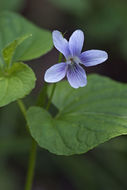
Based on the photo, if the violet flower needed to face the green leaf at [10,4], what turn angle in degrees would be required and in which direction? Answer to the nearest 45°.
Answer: approximately 180°

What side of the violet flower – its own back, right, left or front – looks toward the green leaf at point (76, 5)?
back

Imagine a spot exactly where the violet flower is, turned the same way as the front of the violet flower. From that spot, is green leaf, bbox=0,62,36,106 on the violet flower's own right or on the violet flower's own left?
on the violet flower's own right

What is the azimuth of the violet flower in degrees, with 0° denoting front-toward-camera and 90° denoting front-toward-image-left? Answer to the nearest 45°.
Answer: approximately 0°
